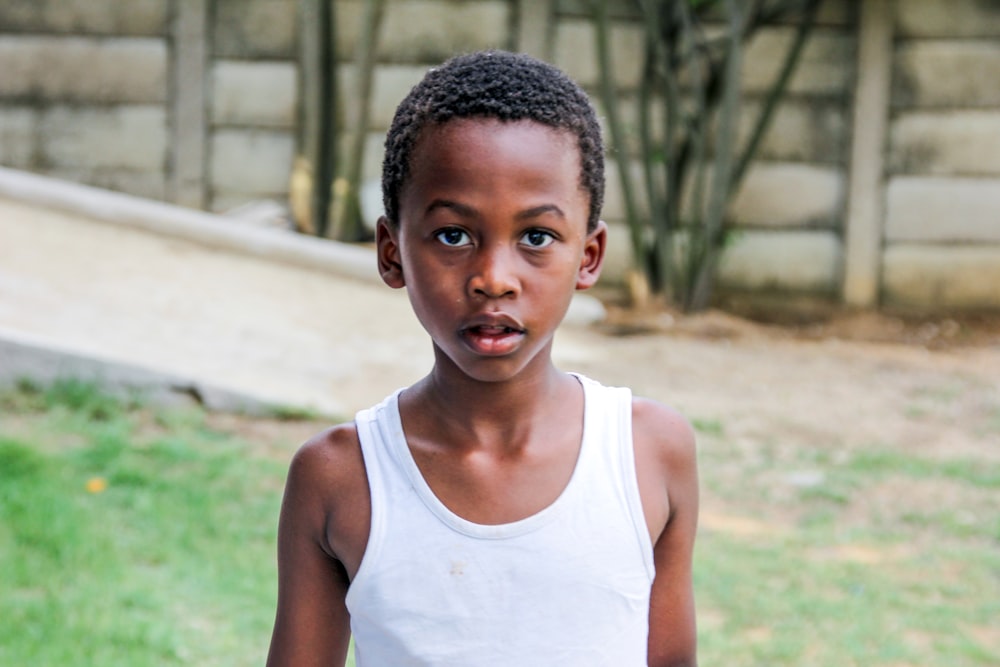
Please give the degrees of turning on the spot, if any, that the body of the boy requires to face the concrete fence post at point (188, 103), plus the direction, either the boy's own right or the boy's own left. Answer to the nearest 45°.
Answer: approximately 180°

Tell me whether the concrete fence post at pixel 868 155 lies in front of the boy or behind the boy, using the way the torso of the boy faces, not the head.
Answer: behind

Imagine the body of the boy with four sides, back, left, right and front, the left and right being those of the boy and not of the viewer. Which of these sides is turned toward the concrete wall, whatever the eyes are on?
back

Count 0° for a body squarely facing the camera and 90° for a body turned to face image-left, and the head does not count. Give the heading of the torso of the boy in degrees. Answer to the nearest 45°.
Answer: approximately 0°
